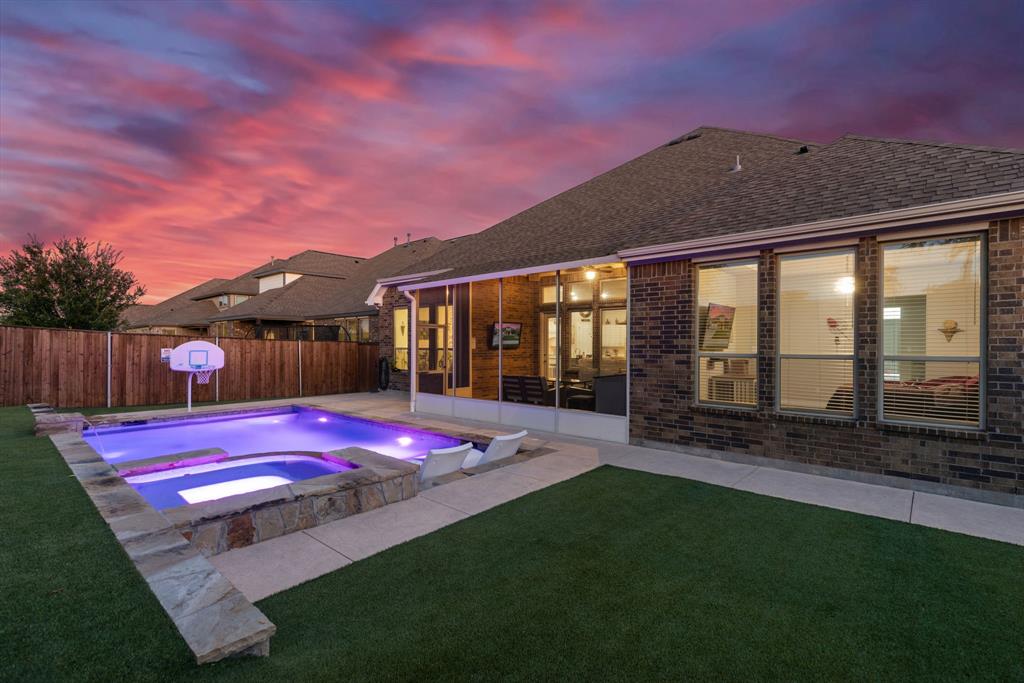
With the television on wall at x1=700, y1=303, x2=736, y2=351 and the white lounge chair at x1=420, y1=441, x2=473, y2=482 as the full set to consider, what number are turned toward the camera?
1

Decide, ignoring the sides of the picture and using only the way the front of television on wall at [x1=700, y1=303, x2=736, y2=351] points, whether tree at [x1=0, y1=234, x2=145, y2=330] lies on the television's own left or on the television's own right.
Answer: on the television's own right

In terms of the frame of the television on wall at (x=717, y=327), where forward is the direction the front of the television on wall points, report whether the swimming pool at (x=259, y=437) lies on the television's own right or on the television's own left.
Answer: on the television's own right

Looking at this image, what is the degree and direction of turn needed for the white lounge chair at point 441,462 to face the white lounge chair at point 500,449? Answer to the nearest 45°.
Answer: approximately 90° to its right

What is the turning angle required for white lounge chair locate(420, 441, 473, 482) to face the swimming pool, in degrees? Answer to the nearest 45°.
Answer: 0° — it already faces it

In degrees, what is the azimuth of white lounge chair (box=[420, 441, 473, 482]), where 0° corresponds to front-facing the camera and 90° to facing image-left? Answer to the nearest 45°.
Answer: approximately 135°

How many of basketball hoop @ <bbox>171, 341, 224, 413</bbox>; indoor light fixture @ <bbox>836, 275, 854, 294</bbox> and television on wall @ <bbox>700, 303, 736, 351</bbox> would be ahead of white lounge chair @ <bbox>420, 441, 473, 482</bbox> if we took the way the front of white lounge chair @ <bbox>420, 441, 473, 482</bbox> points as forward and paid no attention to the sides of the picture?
1

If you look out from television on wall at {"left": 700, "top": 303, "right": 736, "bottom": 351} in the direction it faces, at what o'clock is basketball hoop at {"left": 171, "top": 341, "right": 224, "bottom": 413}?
The basketball hoop is roughly at 3 o'clock from the television on wall.

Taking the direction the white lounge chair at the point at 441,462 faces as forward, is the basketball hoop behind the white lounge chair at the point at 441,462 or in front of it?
in front

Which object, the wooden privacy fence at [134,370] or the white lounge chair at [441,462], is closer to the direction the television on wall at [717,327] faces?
the white lounge chair

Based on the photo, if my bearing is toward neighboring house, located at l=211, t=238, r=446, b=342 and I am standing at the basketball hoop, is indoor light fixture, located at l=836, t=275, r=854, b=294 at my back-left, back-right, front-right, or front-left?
back-right

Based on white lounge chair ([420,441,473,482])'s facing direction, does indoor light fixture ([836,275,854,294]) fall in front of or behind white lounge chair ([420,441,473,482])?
behind

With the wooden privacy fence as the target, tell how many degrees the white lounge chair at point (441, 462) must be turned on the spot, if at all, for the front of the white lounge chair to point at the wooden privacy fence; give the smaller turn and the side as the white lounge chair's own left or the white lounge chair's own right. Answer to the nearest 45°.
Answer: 0° — it already faces it

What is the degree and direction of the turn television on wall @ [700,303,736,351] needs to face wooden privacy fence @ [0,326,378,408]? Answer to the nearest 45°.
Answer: approximately 90° to its right
